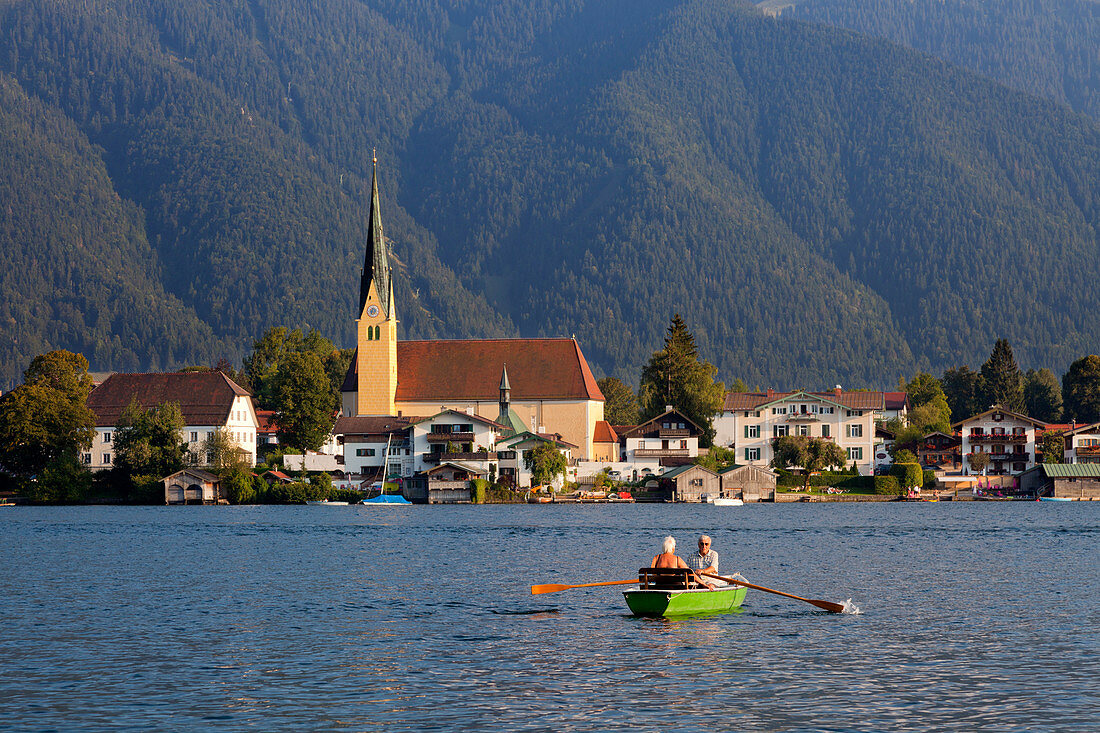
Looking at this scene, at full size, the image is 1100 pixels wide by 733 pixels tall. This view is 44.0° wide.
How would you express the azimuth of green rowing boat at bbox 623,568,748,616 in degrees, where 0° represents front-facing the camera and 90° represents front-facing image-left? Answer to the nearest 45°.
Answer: approximately 225°
